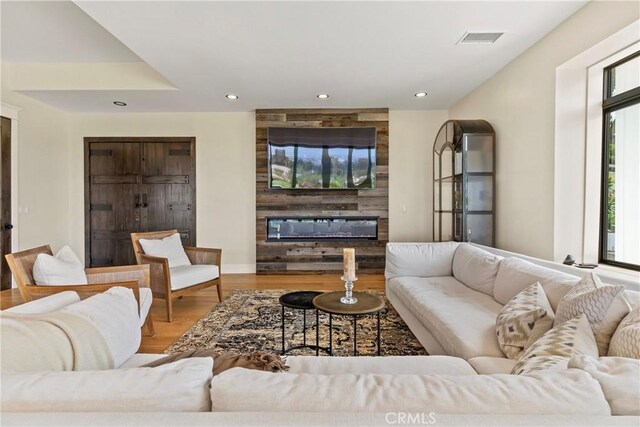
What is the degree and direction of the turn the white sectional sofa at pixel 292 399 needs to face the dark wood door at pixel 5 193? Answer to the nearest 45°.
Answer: approximately 45° to its left

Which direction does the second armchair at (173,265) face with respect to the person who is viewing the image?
facing the viewer and to the right of the viewer

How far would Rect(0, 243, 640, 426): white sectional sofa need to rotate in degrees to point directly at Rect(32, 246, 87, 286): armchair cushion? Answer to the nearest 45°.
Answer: approximately 45° to its left

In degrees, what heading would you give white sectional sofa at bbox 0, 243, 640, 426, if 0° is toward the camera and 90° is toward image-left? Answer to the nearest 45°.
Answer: approximately 180°

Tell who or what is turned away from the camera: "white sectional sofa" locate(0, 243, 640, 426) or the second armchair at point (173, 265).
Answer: the white sectional sofa

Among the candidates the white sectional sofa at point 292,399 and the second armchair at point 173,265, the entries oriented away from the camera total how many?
1

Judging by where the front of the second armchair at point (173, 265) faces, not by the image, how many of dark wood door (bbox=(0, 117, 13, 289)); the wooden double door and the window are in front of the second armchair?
1

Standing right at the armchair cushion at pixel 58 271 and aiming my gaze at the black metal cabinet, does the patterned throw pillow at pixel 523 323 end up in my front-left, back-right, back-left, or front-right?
front-right

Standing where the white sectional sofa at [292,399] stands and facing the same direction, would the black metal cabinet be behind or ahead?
ahead

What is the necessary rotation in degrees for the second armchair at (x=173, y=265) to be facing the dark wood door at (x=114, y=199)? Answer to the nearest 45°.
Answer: approximately 135° to its left

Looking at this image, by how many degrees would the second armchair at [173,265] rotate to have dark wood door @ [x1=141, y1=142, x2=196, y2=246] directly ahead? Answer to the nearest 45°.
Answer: approximately 135° to its left

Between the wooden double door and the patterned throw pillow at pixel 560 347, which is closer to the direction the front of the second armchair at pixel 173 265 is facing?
the patterned throw pillow

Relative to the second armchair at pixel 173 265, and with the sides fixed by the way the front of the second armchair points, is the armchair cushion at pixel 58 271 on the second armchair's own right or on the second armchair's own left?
on the second armchair's own right

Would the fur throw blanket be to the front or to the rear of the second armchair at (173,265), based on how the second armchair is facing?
to the front

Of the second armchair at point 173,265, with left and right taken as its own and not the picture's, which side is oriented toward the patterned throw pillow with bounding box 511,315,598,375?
front

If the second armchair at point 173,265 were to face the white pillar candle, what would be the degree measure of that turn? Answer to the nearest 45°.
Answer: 0° — it already faces it
